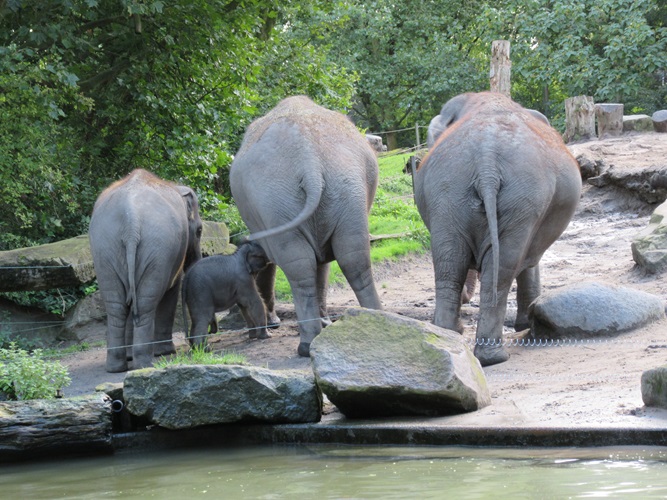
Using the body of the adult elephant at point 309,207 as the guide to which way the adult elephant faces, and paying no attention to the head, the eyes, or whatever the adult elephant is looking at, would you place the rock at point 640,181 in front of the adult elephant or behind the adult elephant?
in front

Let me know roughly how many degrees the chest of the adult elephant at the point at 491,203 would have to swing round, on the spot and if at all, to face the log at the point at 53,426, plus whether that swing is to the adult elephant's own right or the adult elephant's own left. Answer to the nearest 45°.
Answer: approximately 135° to the adult elephant's own left

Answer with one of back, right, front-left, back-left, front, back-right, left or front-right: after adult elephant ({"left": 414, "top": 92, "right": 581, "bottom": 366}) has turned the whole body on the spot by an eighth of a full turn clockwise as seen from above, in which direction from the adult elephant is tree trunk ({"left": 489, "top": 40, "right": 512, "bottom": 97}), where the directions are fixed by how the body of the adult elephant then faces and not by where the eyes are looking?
front-left

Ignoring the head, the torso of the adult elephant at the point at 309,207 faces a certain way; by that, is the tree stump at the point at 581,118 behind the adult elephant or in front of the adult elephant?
in front

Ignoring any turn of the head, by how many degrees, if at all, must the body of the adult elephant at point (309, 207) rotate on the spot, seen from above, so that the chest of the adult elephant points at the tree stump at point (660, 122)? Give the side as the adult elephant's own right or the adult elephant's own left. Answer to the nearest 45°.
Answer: approximately 45° to the adult elephant's own right

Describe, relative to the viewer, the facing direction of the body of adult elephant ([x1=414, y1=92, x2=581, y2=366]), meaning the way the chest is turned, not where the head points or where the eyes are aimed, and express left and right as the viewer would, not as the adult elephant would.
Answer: facing away from the viewer

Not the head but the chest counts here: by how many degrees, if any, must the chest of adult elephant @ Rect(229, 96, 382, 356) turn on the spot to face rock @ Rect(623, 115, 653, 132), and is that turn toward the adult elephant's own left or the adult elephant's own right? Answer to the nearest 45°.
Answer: approximately 45° to the adult elephant's own right

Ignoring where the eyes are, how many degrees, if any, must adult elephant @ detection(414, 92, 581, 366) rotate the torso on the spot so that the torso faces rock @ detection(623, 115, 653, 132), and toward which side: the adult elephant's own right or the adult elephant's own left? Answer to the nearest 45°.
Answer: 0° — it already faces it

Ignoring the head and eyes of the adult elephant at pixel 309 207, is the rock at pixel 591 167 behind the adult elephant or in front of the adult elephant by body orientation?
in front

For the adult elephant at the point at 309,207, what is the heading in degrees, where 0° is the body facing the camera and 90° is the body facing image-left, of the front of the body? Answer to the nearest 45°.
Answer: approximately 180°
